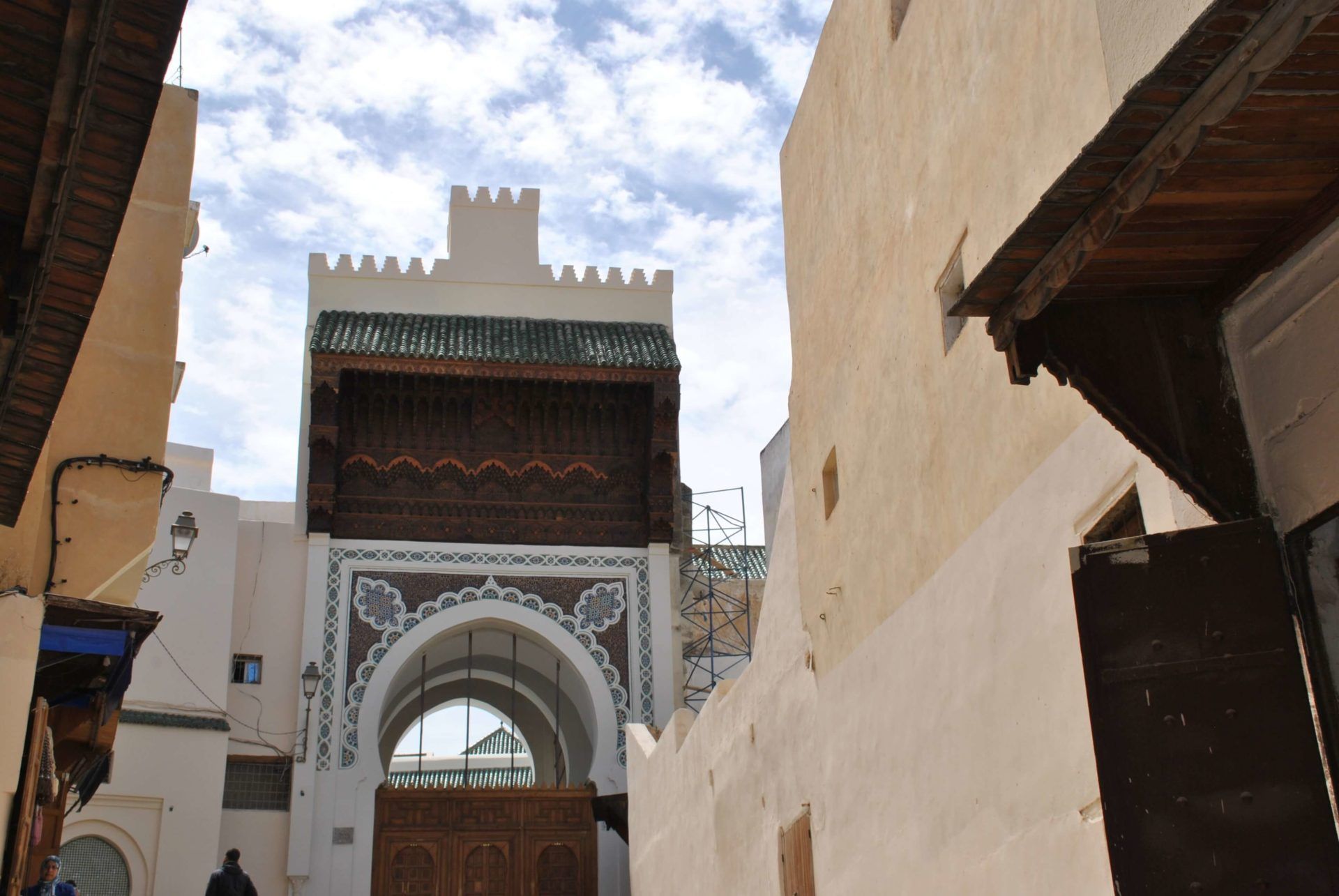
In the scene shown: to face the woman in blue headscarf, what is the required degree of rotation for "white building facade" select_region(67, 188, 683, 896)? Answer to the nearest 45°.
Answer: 0° — it already faces them

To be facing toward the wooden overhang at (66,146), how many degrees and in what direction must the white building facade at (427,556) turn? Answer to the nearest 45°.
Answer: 0° — it already faces it

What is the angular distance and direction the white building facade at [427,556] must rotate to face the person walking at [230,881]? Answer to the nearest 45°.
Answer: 0° — it already faces them

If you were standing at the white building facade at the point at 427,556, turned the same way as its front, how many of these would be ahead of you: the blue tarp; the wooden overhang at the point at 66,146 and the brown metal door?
3
